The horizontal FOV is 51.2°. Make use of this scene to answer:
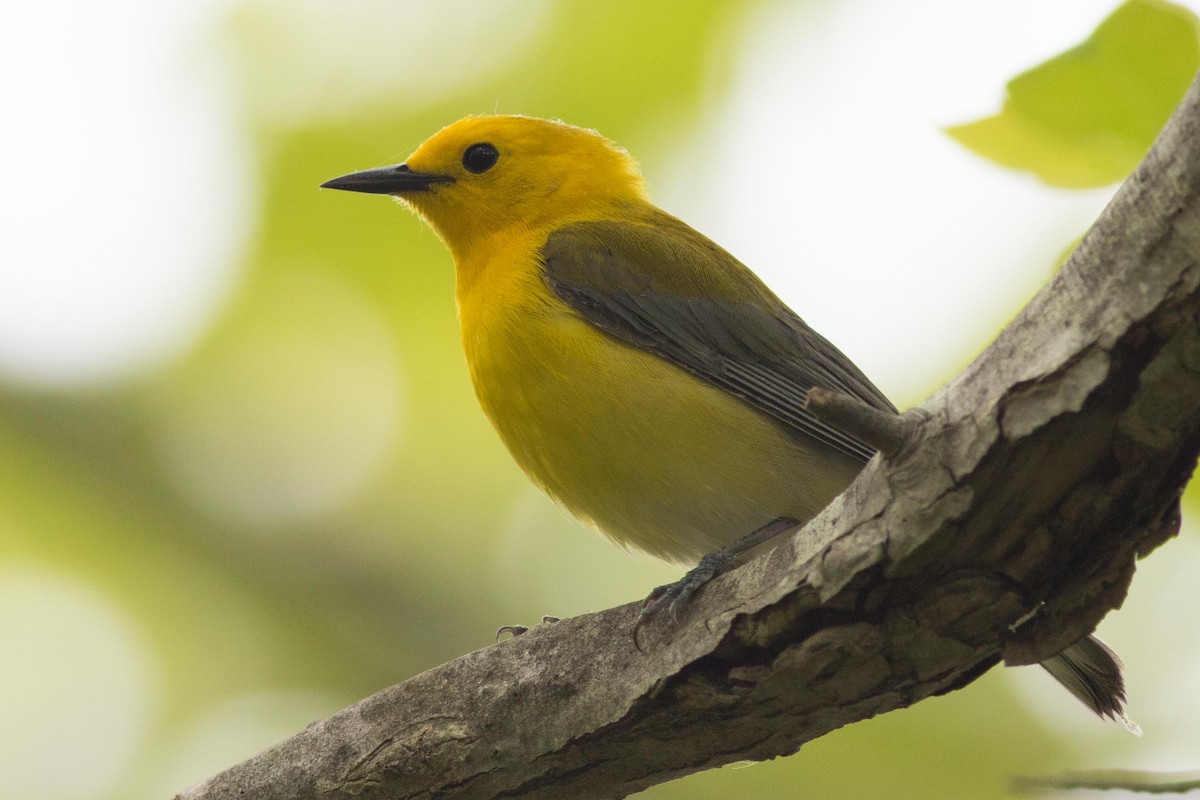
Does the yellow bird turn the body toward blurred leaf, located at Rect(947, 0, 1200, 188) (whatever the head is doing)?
no

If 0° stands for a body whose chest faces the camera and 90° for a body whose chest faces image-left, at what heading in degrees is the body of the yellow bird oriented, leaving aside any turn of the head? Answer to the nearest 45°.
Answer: approximately 90°
